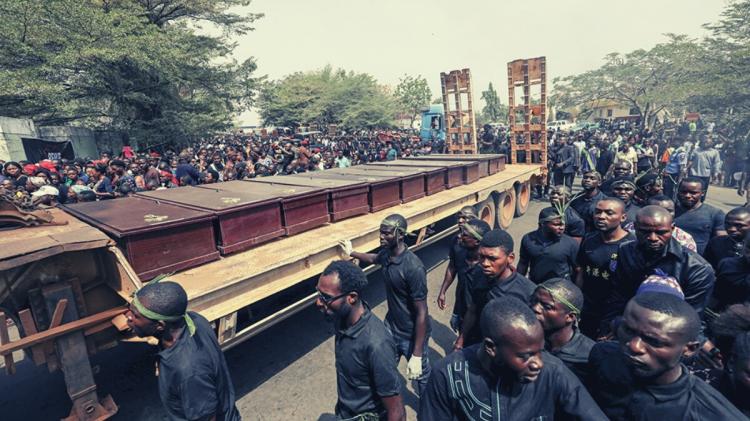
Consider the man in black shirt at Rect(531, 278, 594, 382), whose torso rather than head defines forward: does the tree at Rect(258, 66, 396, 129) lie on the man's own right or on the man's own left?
on the man's own right

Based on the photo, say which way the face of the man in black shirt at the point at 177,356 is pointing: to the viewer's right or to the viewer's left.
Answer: to the viewer's left

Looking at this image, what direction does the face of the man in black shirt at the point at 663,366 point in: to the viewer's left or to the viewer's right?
to the viewer's left

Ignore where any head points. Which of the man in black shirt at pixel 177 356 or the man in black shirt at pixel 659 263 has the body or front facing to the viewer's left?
the man in black shirt at pixel 177 356

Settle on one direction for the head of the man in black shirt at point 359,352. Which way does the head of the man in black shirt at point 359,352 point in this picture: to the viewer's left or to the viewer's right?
to the viewer's left

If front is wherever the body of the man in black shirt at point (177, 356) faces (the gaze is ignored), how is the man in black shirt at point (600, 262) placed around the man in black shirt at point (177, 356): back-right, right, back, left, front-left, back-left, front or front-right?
back

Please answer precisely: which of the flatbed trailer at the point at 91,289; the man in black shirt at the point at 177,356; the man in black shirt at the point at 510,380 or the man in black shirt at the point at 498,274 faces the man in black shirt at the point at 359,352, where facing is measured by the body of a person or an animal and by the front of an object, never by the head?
the man in black shirt at the point at 498,274

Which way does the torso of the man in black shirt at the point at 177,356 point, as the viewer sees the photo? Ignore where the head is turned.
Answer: to the viewer's left
